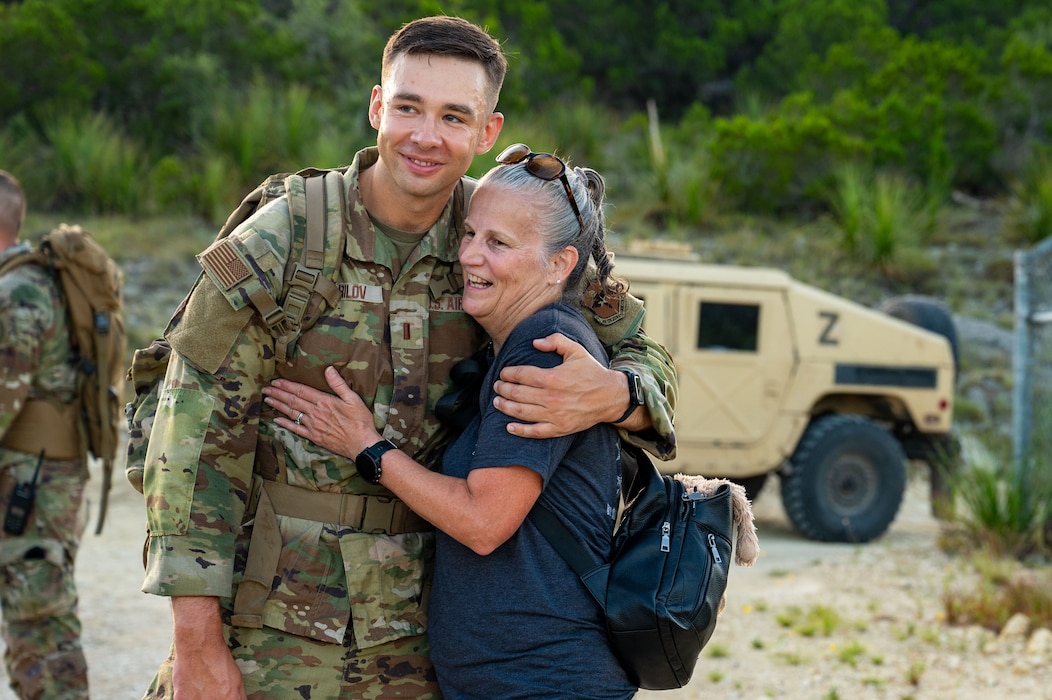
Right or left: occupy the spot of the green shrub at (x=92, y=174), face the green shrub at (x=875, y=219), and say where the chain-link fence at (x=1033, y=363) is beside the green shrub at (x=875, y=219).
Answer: right

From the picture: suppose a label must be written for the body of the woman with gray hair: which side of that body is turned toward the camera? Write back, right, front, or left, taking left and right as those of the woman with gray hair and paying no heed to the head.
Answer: left

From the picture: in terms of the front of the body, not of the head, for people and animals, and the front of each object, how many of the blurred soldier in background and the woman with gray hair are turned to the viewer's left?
2

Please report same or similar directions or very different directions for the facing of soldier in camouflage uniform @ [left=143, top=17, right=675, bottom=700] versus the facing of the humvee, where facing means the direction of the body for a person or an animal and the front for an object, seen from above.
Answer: very different directions

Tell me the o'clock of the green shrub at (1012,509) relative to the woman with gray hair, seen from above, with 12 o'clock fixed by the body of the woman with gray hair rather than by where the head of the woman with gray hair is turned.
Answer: The green shrub is roughly at 4 o'clock from the woman with gray hair.

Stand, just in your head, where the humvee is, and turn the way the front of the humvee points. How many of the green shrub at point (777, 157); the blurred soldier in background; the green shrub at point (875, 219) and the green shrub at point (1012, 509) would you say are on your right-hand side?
2
